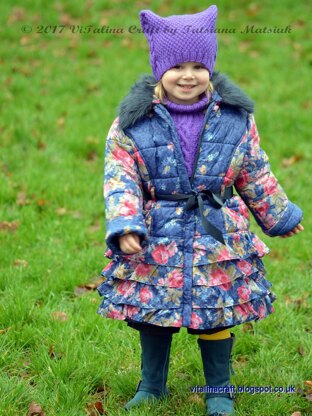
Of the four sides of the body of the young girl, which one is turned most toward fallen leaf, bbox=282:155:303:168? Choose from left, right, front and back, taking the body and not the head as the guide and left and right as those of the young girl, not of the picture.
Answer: back

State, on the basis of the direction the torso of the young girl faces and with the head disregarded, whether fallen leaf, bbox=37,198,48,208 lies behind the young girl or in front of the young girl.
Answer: behind

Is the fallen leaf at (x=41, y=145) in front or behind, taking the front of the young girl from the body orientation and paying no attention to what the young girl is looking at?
behind

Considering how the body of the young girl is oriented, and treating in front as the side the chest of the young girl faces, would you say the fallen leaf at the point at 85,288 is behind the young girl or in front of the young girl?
behind

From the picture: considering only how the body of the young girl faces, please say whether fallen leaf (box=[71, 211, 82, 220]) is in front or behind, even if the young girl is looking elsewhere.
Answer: behind

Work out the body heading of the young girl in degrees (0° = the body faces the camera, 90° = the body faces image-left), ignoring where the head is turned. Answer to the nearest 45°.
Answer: approximately 0°
